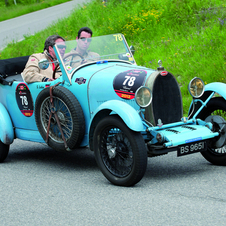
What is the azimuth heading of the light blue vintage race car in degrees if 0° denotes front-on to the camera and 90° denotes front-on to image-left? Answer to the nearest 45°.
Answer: approximately 315°

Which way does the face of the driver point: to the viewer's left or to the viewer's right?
to the viewer's right

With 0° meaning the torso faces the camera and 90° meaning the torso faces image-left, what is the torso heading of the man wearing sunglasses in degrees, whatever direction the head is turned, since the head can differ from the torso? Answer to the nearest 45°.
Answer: approximately 315°

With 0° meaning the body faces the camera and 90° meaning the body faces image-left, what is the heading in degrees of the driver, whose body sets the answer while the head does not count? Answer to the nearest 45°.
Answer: approximately 315°
